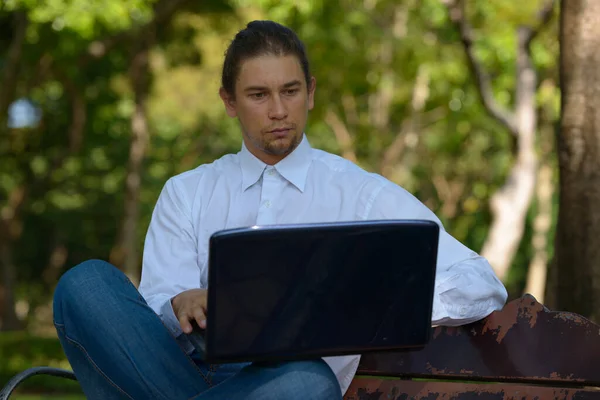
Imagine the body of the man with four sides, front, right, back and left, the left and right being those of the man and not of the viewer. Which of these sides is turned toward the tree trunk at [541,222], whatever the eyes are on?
back

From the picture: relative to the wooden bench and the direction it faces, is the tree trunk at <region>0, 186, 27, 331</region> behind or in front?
behind

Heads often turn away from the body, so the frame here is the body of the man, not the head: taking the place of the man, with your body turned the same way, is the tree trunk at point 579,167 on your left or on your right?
on your left

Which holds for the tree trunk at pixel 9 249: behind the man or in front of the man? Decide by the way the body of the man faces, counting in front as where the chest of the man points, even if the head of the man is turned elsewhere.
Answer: behind

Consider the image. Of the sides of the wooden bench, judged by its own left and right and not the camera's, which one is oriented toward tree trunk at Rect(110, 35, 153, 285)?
back

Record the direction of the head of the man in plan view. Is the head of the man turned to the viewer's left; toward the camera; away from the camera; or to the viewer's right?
toward the camera

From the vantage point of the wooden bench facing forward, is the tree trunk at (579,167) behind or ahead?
behind

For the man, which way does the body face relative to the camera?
toward the camera

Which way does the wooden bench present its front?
toward the camera

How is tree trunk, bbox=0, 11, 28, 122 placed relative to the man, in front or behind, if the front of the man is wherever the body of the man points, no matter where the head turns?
behind
